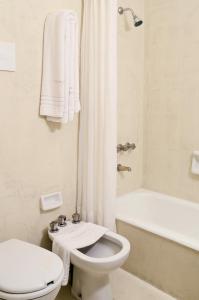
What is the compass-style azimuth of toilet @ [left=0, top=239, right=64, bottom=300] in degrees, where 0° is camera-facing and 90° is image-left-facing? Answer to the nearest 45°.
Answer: approximately 315°

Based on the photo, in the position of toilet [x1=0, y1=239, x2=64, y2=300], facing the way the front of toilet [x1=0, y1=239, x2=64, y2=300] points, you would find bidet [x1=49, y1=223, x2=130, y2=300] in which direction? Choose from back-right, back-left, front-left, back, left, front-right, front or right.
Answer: left

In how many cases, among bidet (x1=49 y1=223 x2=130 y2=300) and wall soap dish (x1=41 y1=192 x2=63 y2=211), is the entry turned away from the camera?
0

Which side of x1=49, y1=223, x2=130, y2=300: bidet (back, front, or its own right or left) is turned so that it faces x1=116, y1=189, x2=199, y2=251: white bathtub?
left

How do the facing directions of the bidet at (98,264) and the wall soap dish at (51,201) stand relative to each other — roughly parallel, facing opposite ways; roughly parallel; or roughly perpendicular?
roughly parallel

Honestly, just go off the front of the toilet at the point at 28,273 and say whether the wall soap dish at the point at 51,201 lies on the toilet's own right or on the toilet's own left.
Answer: on the toilet's own left

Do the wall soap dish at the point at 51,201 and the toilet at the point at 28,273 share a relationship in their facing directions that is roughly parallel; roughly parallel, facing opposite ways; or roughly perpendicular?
roughly parallel

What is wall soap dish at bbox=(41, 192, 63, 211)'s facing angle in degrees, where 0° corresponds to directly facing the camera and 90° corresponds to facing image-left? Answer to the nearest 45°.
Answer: approximately 315°

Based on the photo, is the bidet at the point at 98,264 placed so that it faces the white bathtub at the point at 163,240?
no

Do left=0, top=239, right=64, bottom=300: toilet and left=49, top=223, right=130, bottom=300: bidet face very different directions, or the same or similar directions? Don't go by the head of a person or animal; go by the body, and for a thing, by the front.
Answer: same or similar directions

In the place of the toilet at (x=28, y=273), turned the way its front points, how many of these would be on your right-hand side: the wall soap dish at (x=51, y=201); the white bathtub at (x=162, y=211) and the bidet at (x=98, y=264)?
0

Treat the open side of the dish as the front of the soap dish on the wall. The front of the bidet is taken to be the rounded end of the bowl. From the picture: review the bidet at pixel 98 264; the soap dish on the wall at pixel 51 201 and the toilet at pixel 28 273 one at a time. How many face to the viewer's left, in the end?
0
